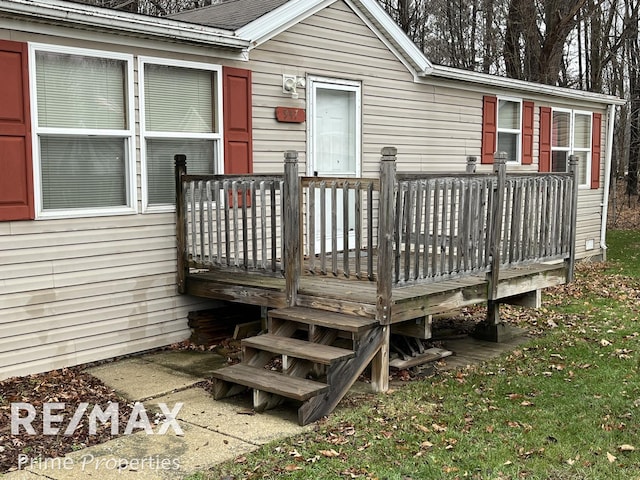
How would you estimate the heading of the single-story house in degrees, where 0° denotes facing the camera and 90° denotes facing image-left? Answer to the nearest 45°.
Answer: approximately 315°
